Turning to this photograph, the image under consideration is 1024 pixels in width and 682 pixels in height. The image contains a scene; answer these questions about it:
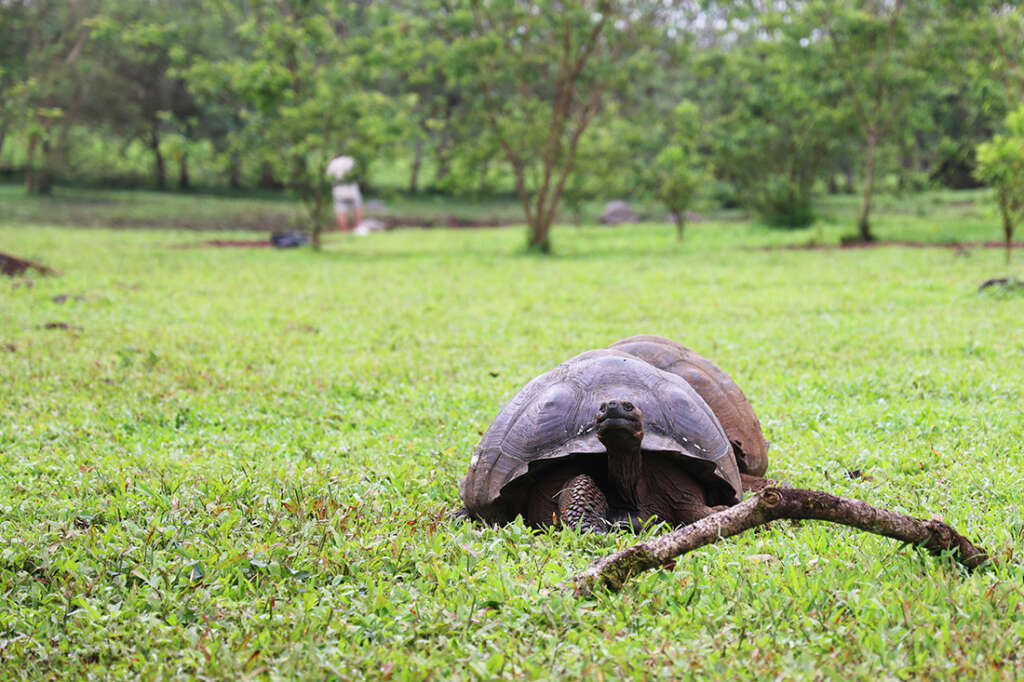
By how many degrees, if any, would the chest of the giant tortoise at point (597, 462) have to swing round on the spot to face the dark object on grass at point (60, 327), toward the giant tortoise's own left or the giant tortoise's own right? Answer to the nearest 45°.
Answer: approximately 135° to the giant tortoise's own right

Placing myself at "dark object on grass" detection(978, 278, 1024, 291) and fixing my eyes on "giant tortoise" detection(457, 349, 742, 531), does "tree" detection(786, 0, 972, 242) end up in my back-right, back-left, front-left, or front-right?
back-right

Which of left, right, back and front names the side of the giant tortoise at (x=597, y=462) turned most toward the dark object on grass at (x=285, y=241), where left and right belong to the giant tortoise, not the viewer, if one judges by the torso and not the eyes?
back

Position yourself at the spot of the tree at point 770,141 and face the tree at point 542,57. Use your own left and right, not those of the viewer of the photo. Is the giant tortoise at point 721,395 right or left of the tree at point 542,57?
left

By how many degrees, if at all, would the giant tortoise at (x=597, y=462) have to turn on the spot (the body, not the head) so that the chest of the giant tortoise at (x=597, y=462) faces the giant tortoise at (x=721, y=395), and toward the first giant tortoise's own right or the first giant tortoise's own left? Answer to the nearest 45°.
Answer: approximately 135° to the first giant tortoise's own left

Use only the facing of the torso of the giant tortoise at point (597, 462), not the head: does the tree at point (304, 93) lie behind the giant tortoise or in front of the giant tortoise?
behind

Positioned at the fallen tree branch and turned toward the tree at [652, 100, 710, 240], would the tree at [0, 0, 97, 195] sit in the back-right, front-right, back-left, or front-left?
front-left

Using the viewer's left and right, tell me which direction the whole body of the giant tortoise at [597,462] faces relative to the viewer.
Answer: facing the viewer

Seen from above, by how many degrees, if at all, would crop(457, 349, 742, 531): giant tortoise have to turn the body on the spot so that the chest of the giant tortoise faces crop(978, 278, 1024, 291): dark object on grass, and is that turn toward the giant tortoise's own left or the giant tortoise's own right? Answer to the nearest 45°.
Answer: approximately 135° to the giant tortoise's own left

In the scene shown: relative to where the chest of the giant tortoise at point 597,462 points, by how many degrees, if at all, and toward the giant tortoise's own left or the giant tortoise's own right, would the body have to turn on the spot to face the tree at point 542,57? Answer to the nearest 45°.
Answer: approximately 180°

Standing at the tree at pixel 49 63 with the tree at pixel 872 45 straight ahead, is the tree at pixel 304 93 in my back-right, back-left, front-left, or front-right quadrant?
front-right

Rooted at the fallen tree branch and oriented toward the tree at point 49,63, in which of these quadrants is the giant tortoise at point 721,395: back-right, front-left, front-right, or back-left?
front-right
